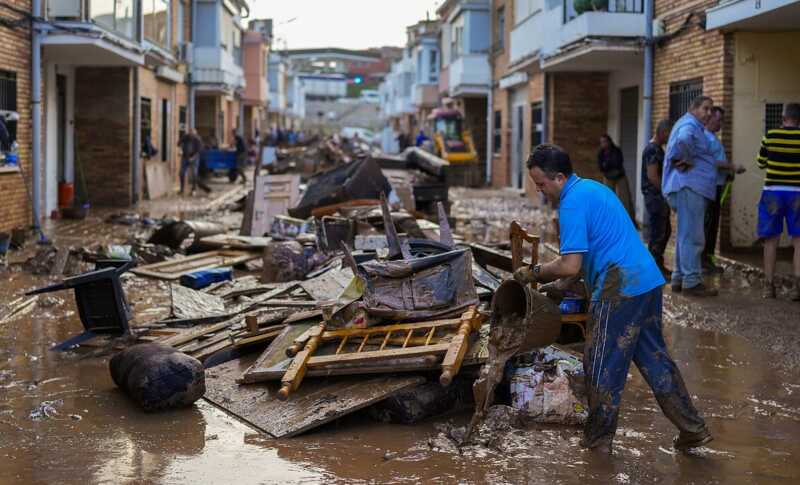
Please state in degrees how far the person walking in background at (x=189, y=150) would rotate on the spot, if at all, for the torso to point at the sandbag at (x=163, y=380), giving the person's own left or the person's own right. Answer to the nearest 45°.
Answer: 0° — they already face it

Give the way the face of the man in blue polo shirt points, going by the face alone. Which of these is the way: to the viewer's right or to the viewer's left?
to the viewer's left

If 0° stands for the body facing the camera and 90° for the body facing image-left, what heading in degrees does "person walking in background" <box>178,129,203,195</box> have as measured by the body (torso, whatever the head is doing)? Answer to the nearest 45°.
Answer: approximately 0°

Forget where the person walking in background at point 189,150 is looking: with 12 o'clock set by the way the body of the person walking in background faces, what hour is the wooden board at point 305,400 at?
The wooden board is roughly at 12 o'clock from the person walking in background.
